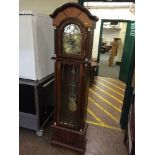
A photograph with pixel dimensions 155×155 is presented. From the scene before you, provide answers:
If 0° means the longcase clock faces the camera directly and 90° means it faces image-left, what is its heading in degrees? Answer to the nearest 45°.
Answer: approximately 45°
